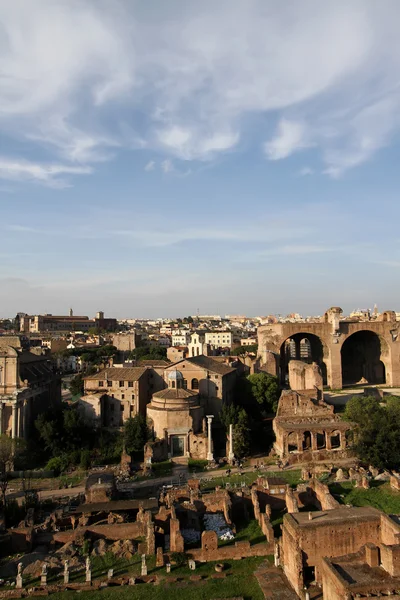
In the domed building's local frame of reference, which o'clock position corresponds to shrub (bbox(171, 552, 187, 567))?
The shrub is roughly at 12 o'clock from the domed building.

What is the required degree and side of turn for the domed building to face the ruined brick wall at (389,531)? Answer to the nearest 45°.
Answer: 0° — it already faces it

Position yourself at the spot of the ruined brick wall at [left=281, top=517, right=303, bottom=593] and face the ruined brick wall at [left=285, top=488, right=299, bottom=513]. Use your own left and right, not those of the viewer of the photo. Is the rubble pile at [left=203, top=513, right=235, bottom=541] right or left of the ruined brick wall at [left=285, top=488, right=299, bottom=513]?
left

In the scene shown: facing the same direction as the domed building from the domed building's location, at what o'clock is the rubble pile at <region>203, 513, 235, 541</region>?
The rubble pile is roughly at 12 o'clock from the domed building.

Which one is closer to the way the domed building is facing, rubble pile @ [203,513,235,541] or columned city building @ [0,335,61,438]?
the rubble pile

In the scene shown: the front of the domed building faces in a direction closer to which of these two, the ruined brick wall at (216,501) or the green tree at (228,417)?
the ruined brick wall

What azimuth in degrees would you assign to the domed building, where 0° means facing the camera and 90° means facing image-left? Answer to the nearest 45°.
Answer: approximately 0°

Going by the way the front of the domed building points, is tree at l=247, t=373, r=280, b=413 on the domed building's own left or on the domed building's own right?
on the domed building's own left

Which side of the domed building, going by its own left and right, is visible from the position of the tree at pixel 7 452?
right
